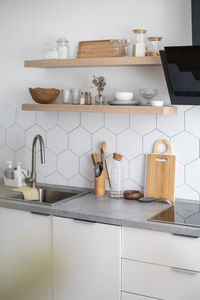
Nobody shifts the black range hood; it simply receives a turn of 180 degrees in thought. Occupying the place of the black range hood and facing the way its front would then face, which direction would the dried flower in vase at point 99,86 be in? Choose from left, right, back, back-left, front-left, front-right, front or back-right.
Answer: front-left

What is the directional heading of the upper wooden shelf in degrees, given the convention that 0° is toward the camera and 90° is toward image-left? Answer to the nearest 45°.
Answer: approximately 0°
